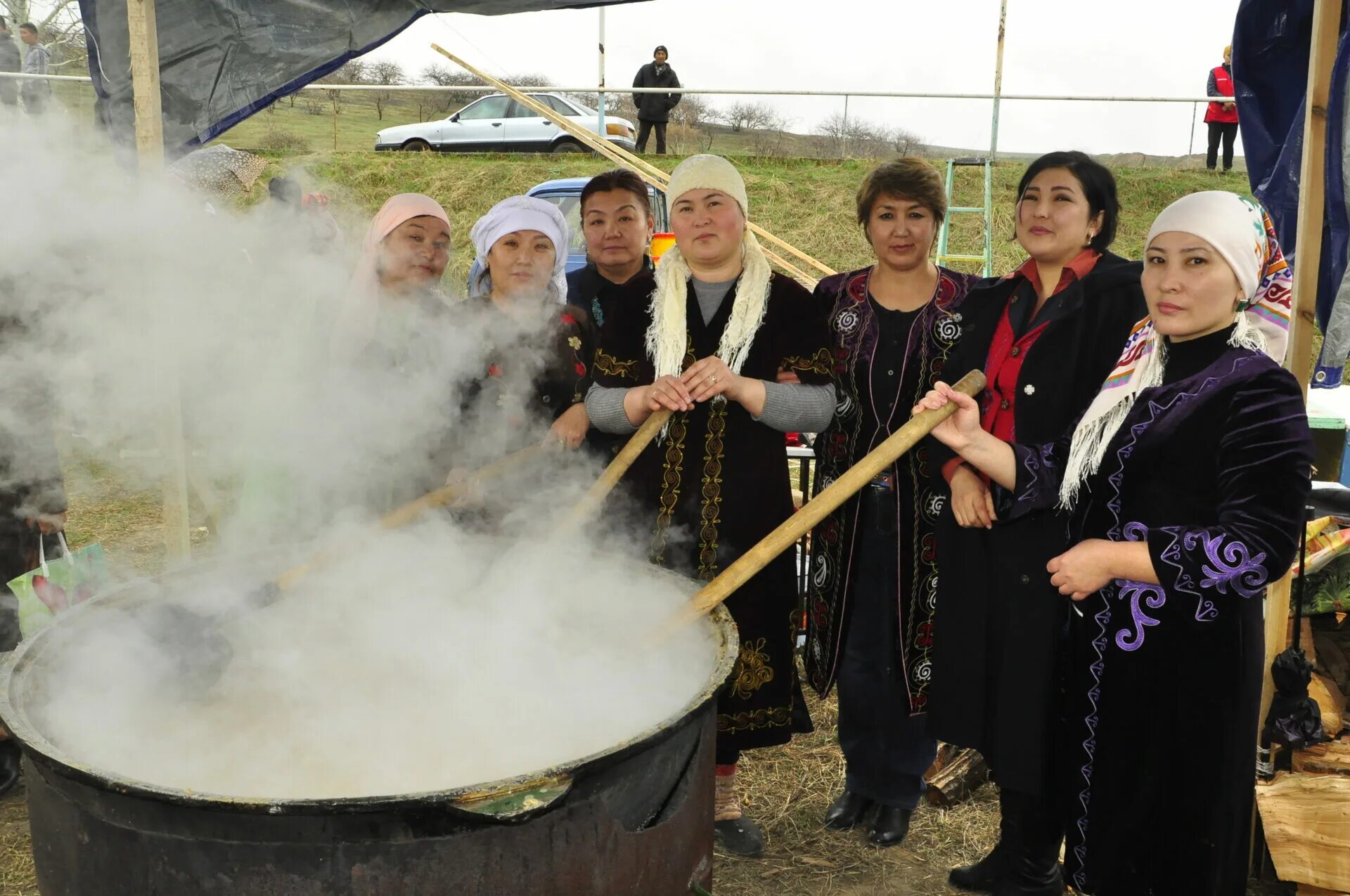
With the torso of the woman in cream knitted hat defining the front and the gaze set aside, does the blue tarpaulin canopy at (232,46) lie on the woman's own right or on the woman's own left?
on the woman's own right

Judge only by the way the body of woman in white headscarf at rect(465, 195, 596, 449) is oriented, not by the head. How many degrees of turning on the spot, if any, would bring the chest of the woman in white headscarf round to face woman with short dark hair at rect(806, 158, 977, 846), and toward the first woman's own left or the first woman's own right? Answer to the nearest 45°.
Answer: approximately 45° to the first woman's own left

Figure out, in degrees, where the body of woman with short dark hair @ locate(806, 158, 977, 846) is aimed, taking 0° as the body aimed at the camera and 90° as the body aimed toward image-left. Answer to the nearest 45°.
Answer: approximately 0°

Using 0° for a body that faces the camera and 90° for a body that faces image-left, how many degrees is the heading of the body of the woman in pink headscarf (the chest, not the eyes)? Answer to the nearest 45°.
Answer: approximately 315°

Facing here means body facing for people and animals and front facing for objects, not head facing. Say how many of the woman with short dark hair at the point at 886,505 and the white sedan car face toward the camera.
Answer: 1

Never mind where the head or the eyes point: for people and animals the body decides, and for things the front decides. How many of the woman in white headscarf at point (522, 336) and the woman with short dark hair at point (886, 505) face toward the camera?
2

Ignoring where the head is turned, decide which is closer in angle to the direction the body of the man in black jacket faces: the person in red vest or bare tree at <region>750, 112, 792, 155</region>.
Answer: the person in red vest

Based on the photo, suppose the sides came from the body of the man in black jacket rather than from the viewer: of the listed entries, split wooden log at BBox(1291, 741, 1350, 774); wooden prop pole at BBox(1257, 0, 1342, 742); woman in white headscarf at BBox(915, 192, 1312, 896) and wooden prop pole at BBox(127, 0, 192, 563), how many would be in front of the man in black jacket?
4
